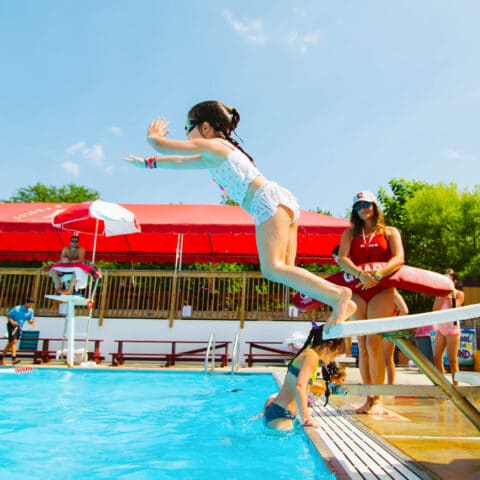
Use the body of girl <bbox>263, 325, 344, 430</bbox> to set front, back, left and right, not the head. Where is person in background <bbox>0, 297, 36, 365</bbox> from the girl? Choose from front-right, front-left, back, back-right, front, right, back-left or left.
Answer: back-left

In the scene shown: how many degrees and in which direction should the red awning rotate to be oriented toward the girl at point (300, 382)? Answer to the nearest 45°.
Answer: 0° — it already faces them

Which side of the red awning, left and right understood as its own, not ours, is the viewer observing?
front

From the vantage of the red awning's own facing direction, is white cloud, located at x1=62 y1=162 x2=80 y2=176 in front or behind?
behind

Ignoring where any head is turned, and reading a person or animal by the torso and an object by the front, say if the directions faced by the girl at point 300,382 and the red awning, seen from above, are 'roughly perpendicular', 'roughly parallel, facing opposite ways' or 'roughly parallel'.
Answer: roughly perpendicular

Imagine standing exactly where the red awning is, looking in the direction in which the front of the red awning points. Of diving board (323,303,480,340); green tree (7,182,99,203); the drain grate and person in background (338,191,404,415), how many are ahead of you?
3

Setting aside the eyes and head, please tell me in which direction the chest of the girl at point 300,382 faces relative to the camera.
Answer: to the viewer's right

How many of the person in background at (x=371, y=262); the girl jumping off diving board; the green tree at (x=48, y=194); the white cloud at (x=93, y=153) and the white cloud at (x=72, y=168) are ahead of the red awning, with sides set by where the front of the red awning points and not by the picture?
2

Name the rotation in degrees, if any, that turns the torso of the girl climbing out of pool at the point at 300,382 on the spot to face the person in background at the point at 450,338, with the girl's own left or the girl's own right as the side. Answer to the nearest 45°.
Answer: approximately 45° to the girl's own left

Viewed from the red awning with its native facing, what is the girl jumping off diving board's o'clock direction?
The girl jumping off diving board is roughly at 12 o'clock from the red awning.

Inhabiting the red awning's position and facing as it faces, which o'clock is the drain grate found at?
The drain grate is roughly at 12 o'clock from the red awning.

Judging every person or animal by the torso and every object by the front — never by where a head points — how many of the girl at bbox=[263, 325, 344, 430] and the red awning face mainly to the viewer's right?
1

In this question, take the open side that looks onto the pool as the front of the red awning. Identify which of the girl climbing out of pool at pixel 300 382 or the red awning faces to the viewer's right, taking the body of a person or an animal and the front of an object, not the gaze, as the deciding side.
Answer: the girl climbing out of pool
